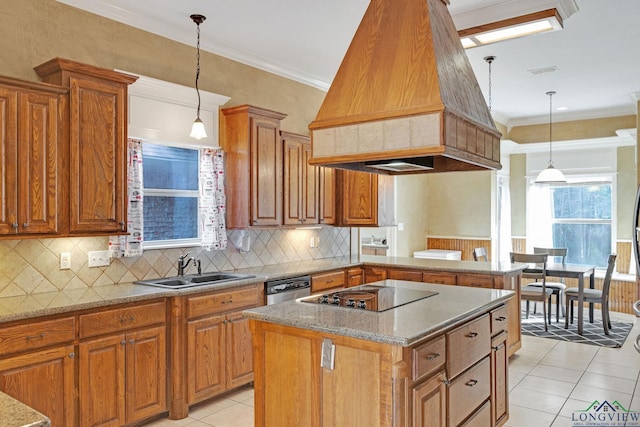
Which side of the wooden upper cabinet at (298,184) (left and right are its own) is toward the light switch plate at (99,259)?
right

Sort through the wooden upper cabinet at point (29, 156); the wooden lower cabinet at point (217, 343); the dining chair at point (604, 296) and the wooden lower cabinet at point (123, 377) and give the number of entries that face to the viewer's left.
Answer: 1

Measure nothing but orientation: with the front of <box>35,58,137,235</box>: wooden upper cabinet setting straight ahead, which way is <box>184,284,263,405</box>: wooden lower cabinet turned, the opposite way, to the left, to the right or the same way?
the same way

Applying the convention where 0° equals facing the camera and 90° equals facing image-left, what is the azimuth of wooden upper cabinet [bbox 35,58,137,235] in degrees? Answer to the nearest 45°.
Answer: approximately 315°

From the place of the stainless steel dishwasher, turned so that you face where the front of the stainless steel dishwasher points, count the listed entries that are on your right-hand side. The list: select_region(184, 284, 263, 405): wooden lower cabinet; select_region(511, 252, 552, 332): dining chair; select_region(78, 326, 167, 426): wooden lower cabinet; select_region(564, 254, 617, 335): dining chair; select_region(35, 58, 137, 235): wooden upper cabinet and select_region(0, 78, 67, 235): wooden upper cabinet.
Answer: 4

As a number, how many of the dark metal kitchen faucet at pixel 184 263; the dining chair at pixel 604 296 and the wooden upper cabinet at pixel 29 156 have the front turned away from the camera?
0

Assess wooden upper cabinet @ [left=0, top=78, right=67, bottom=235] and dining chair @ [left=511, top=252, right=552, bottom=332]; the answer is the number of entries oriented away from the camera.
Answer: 1

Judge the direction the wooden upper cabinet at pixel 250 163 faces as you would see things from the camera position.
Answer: facing the viewer and to the right of the viewer

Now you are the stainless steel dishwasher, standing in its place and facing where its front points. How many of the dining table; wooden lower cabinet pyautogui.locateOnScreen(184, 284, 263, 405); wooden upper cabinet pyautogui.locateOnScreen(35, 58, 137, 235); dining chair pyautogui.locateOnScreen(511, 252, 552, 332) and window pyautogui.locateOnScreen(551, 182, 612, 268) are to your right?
2

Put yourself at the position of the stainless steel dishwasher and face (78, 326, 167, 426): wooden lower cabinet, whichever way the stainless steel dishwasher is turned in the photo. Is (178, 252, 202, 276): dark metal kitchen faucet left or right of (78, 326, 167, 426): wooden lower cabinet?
right

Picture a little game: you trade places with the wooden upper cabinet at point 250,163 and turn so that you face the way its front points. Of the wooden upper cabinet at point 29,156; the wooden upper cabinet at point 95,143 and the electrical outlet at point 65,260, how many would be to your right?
3

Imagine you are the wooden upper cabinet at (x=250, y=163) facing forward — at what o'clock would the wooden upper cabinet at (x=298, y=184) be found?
the wooden upper cabinet at (x=298, y=184) is roughly at 9 o'clock from the wooden upper cabinet at (x=250, y=163).

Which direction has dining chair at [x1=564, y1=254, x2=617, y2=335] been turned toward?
to the viewer's left

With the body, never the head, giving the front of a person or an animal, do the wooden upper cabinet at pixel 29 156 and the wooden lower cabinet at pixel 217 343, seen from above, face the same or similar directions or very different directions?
same or similar directions

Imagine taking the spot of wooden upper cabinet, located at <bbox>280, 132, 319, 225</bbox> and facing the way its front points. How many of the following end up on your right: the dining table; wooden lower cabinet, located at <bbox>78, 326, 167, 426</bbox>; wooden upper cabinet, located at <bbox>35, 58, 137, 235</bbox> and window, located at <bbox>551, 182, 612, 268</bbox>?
2

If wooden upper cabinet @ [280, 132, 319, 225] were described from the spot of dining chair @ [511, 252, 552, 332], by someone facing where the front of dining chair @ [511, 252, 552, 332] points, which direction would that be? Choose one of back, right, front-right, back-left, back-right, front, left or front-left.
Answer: back-left

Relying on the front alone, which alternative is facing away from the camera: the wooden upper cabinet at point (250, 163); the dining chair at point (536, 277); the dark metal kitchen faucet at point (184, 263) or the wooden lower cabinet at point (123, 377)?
the dining chair
